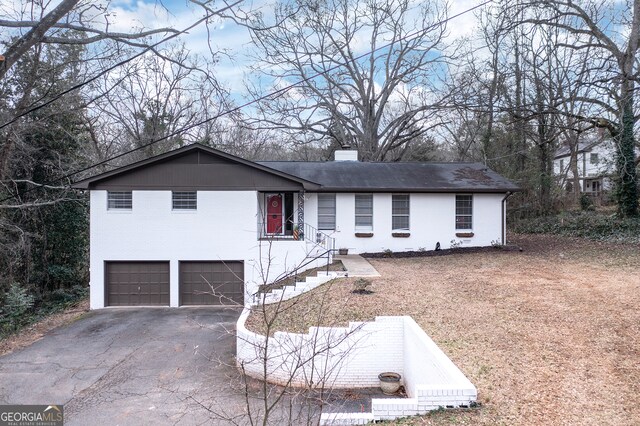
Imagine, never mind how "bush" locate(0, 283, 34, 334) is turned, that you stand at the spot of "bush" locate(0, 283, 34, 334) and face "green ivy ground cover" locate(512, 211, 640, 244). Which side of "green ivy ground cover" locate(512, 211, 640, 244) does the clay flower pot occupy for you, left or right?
right

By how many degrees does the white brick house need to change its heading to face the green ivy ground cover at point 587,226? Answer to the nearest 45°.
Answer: approximately 90° to its left

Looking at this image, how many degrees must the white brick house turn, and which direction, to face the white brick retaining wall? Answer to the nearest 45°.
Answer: approximately 45° to its left

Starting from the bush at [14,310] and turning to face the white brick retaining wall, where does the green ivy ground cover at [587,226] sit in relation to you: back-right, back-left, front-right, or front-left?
front-left

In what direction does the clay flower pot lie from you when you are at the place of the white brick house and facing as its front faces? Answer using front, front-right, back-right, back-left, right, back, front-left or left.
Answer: front-left

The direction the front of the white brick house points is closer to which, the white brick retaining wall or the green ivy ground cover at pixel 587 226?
the white brick retaining wall

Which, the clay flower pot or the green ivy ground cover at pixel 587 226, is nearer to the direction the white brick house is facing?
the clay flower pot

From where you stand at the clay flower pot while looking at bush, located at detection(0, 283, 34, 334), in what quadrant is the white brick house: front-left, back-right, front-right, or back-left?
front-right

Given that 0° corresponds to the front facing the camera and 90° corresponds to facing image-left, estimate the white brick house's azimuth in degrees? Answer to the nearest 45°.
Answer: approximately 0°

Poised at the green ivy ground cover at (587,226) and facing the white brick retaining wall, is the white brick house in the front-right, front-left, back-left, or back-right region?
front-right

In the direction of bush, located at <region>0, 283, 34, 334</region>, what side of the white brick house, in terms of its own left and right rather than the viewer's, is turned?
right
